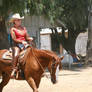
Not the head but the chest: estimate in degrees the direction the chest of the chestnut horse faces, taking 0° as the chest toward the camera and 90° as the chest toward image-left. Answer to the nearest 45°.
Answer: approximately 270°

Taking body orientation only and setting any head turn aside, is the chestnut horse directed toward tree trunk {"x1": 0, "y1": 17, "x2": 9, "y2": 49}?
no
